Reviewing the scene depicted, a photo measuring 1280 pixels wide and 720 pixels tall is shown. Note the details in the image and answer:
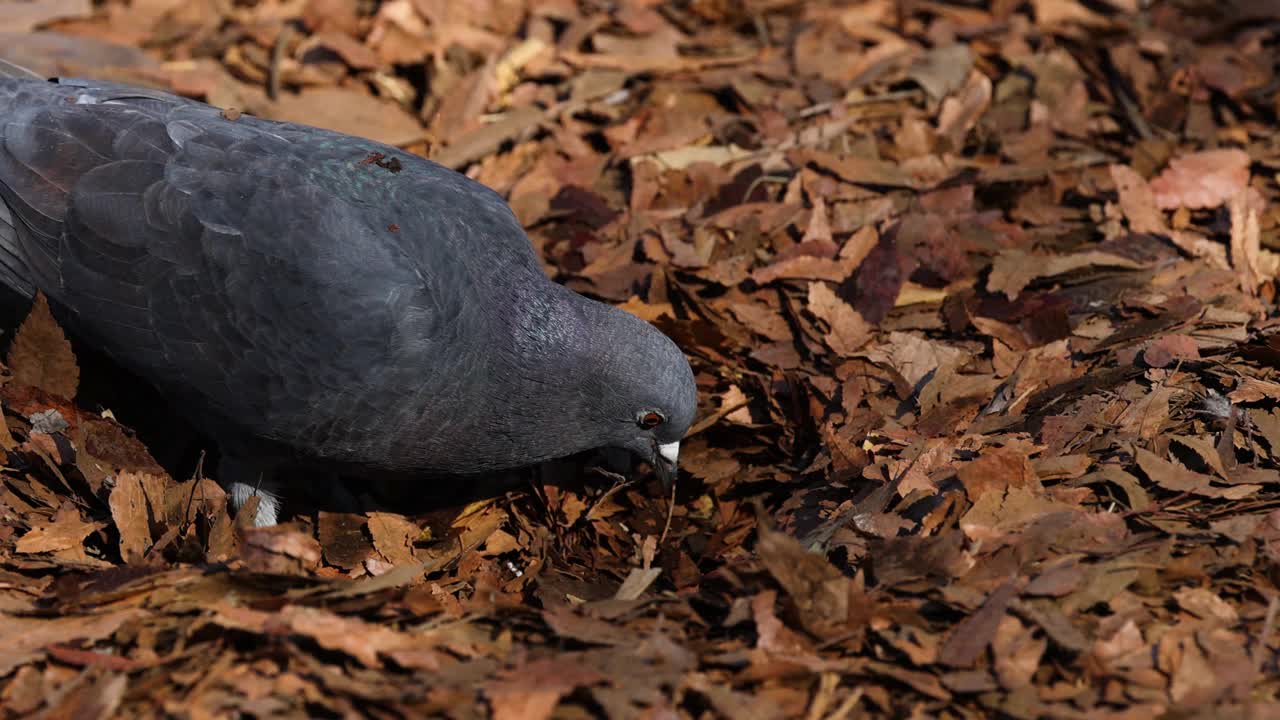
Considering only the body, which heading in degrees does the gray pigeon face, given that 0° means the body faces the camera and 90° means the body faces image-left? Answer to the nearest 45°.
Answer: approximately 270°

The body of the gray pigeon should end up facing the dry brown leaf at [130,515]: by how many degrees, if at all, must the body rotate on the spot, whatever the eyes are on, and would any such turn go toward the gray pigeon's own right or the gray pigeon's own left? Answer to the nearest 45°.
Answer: approximately 135° to the gray pigeon's own right

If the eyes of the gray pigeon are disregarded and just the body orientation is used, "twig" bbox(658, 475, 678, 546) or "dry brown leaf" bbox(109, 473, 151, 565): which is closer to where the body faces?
the twig

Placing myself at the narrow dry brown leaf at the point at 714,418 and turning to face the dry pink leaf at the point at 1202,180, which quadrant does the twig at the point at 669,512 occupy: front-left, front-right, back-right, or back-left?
back-right

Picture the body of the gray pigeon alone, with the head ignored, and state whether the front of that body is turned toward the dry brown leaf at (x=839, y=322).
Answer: yes

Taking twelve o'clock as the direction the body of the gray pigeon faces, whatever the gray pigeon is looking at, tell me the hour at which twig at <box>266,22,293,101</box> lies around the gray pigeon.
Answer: The twig is roughly at 9 o'clock from the gray pigeon.

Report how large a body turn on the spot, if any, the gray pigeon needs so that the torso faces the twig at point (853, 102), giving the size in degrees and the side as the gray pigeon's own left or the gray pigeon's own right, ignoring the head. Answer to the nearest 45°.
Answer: approximately 45° to the gray pigeon's own left

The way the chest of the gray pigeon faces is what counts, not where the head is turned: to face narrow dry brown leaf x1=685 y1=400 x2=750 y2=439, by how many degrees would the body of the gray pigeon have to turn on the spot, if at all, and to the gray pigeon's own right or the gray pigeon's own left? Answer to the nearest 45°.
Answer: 0° — it already faces it

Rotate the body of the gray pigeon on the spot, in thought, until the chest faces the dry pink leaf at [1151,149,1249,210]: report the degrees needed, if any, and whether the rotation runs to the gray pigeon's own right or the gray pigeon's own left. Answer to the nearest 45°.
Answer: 0° — it already faces it

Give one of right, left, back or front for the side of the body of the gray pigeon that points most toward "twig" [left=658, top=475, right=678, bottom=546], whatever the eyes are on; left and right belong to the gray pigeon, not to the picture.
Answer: front

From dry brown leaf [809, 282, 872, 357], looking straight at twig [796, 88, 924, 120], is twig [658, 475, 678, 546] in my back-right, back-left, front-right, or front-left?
back-left
